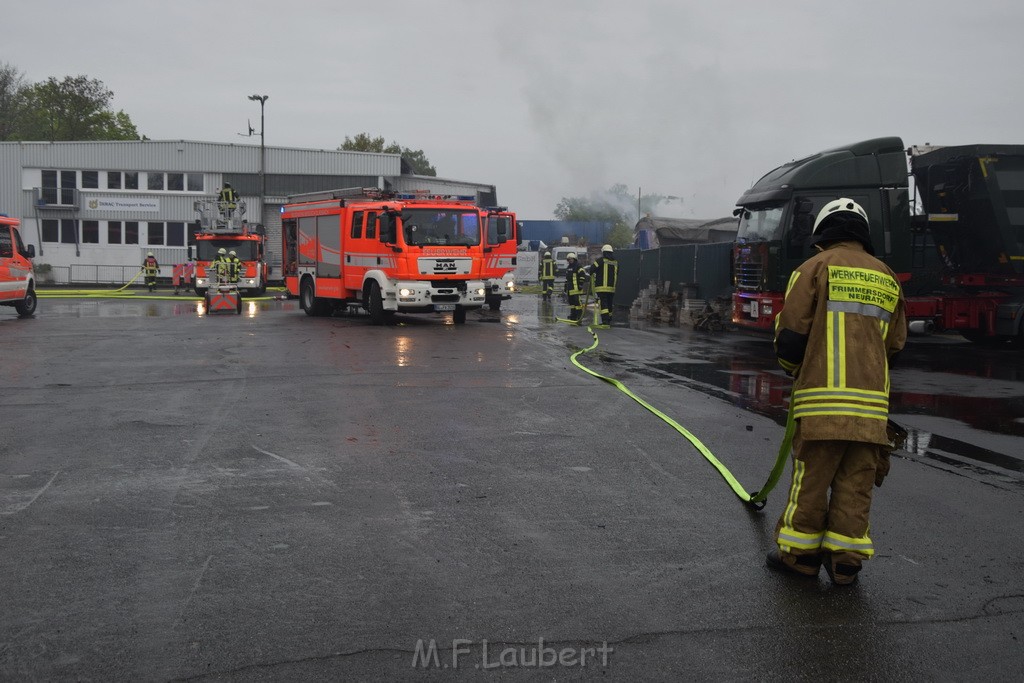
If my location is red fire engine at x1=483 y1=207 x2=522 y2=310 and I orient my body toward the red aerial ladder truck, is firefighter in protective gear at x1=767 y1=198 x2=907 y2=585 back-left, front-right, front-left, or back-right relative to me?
back-left

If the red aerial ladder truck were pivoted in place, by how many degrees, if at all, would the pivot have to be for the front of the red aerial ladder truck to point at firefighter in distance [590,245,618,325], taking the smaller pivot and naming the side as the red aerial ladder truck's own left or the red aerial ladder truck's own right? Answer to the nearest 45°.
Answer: approximately 45° to the red aerial ladder truck's own left

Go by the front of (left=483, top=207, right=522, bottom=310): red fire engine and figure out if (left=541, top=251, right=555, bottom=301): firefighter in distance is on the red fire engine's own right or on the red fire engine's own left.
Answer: on the red fire engine's own left

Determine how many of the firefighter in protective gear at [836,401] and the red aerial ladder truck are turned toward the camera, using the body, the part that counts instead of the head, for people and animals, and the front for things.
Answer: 1

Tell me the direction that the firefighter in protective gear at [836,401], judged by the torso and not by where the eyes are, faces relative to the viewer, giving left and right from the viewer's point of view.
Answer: facing away from the viewer and to the left of the viewer

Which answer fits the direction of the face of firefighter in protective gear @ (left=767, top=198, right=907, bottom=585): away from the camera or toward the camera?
away from the camera

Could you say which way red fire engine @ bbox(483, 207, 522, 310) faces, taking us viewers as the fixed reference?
facing the viewer and to the right of the viewer

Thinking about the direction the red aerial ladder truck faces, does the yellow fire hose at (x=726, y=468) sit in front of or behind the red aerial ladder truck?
in front

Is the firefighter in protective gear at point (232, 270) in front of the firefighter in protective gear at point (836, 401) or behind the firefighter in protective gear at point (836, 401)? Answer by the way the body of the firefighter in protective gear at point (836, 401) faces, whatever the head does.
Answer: in front
